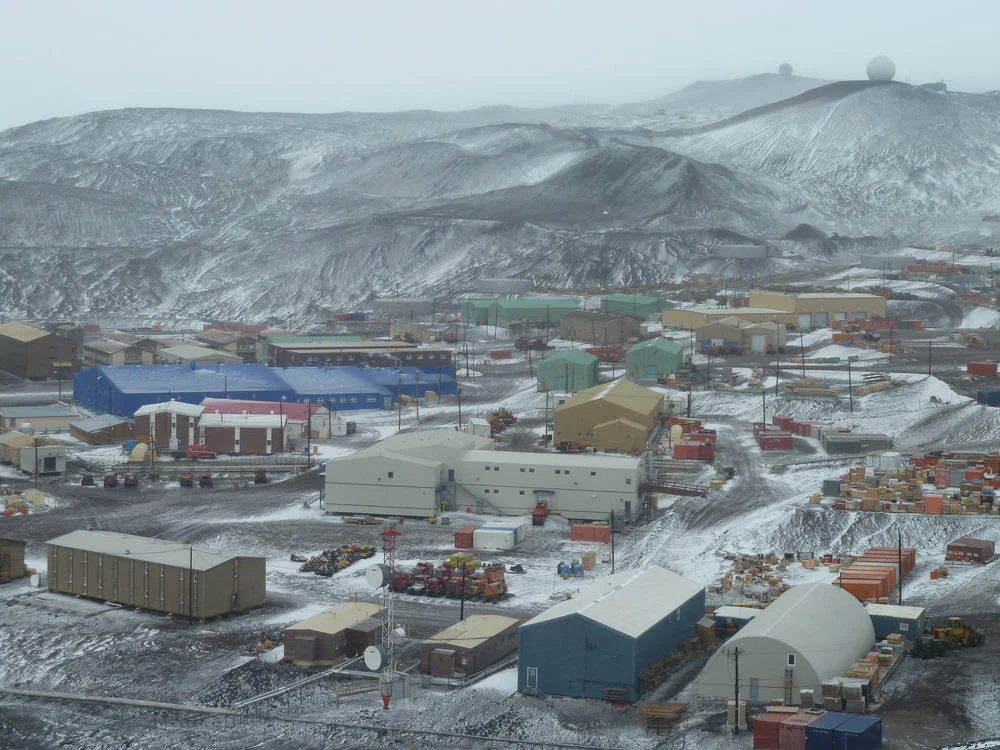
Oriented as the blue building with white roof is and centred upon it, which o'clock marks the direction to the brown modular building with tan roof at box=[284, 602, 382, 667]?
The brown modular building with tan roof is roughly at 2 o'clock from the blue building with white roof.

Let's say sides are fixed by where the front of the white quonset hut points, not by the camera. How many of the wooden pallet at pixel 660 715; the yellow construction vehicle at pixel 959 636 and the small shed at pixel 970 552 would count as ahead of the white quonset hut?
1

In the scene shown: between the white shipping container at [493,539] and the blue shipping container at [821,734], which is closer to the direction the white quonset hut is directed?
the blue shipping container

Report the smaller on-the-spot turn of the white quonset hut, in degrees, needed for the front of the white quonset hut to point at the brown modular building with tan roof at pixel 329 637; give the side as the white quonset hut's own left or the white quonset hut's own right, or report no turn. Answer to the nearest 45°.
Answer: approximately 45° to the white quonset hut's own right

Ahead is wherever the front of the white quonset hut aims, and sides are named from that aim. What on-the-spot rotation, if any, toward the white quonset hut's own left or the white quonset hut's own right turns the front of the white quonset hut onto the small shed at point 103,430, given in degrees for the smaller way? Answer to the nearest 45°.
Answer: approximately 90° to the white quonset hut's own right

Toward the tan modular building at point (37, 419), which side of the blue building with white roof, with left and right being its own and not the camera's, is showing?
right

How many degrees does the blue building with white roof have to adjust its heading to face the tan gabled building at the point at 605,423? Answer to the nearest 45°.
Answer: approximately 135° to its right

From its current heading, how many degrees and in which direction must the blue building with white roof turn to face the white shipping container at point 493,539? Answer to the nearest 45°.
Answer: approximately 135° to its right

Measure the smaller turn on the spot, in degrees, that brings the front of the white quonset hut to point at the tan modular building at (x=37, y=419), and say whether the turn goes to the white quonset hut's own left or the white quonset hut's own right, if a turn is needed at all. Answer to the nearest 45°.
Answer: approximately 90° to the white quonset hut's own right

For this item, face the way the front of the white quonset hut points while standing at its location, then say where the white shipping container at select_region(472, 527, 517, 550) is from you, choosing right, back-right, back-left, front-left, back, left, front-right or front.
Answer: right

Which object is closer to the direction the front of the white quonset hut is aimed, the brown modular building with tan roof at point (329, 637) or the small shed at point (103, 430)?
the brown modular building with tan roof

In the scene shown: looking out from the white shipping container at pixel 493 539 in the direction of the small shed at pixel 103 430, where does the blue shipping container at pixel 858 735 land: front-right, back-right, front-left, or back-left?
back-left

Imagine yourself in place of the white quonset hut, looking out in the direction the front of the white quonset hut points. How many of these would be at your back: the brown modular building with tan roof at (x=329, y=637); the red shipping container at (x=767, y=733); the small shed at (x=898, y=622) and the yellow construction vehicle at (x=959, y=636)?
2

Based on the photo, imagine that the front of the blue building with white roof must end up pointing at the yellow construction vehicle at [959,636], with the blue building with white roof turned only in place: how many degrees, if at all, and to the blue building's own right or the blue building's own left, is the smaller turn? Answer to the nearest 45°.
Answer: approximately 135° to the blue building's own left

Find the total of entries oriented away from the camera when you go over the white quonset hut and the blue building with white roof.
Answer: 0

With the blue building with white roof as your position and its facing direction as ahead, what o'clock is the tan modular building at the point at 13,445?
The tan modular building is roughly at 3 o'clock from the blue building with white roof.
